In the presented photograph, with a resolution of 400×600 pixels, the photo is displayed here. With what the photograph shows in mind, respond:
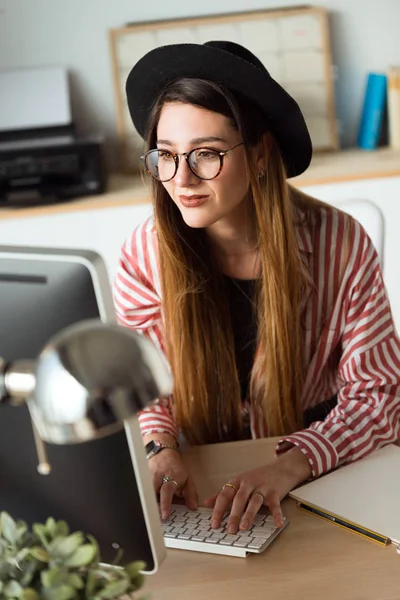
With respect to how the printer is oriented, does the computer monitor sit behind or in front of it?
in front

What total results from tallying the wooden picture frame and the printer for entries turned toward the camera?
2

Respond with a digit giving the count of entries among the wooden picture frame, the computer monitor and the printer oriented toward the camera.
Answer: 2

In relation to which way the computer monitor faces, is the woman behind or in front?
in front

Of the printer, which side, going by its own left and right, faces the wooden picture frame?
left

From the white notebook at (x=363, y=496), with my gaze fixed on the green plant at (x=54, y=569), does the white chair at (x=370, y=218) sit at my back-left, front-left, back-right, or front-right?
back-right

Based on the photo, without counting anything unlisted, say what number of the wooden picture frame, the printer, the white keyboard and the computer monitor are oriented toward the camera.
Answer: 2

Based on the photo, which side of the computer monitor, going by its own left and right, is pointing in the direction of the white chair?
front

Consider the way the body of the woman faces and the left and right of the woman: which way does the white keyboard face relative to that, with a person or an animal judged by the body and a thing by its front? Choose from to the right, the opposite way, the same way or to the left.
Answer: the opposite way

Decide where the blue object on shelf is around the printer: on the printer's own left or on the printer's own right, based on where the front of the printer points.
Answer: on the printer's own left

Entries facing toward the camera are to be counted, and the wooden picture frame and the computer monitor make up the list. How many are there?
1

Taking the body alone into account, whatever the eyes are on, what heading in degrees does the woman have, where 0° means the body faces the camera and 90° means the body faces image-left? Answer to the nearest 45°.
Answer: approximately 45°
